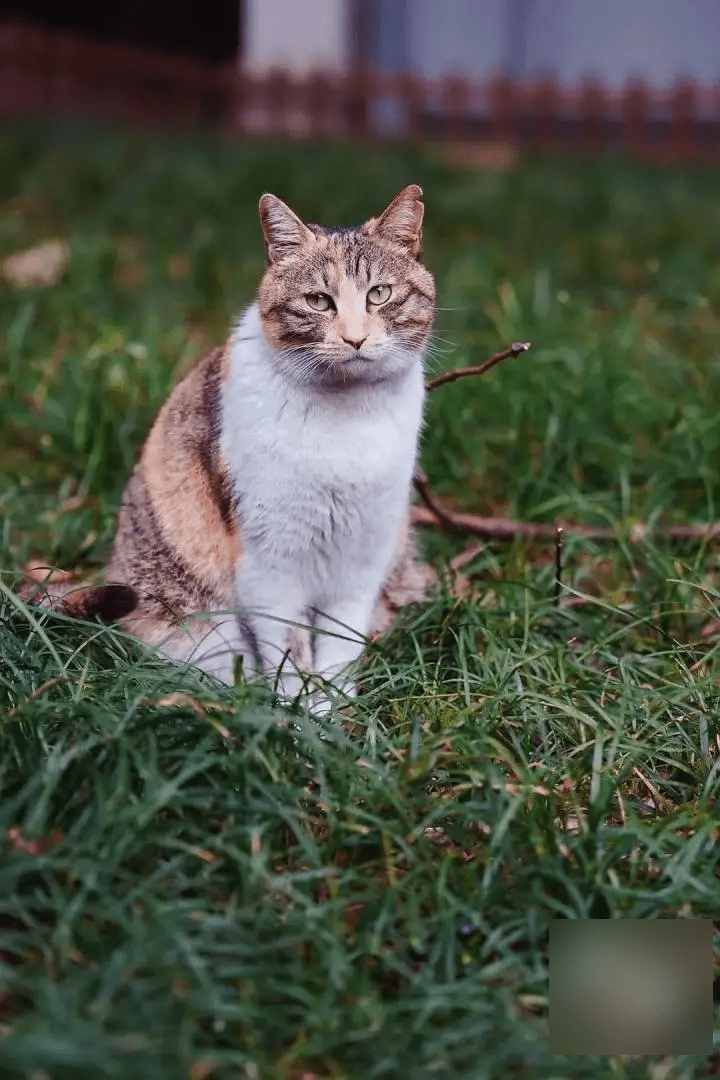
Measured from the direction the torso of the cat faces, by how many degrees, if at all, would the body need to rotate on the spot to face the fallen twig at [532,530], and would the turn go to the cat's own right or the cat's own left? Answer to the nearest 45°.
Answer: approximately 90° to the cat's own left

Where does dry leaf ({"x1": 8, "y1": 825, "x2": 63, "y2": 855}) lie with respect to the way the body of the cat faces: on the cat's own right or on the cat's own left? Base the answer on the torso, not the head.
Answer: on the cat's own right

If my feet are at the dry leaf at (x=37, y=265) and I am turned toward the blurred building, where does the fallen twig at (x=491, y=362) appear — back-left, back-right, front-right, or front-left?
back-right

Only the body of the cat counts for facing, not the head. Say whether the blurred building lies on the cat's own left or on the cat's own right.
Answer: on the cat's own left

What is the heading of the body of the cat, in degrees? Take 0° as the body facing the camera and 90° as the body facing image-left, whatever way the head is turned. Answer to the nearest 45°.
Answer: approximately 315°
